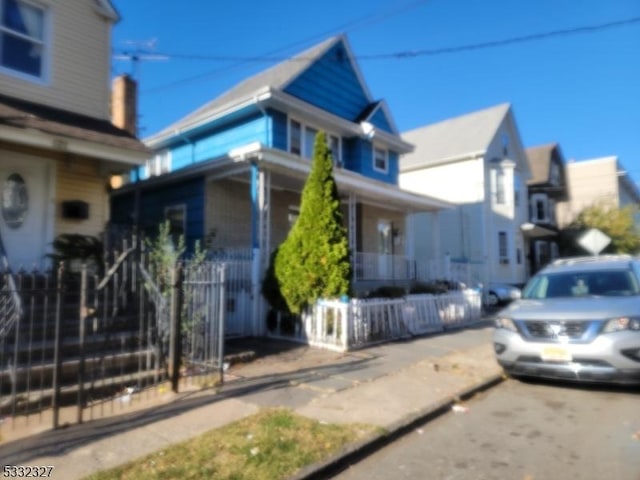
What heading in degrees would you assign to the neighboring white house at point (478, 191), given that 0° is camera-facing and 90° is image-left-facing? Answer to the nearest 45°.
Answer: approximately 315°

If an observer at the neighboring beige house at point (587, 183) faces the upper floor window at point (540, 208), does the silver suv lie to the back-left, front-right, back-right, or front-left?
front-left

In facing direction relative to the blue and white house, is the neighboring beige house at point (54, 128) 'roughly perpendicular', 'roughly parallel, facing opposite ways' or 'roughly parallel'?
roughly parallel

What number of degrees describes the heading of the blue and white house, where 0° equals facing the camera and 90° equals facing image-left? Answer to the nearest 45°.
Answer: approximately 315°

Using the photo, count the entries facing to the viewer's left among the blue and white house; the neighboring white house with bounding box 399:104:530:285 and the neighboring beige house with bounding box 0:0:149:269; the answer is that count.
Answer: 0

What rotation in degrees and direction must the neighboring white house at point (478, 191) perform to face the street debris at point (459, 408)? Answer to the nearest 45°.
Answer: approximately 45° to its right

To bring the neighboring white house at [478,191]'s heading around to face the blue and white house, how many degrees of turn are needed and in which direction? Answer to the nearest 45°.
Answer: approximately 90° to its right

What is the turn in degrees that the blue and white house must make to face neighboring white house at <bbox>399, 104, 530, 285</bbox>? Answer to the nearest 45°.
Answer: approximately 90° to its left

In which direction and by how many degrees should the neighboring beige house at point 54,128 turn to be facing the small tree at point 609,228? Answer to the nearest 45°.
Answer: approximately 45° to its left

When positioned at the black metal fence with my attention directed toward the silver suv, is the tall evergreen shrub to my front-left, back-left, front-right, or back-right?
front-left

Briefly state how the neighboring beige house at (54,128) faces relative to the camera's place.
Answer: facing the viewer and to the right of the viewer

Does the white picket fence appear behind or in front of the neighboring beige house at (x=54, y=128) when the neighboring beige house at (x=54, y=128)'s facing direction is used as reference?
in front

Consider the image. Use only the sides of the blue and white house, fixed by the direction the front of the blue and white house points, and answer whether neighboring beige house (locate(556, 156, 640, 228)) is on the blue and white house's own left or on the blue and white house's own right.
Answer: on the blue and white house's own left

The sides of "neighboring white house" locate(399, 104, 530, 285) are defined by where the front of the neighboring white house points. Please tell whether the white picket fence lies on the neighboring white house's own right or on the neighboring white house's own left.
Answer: on the neighboring white house's own right

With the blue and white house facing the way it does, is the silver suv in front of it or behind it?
in front
